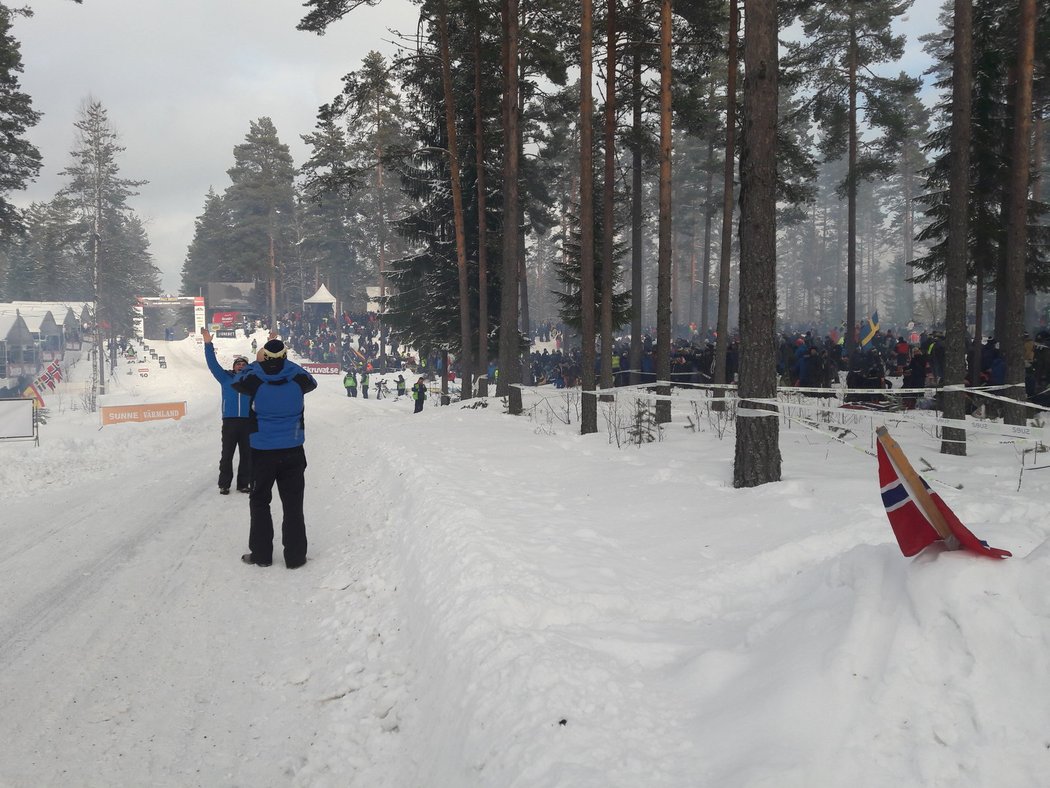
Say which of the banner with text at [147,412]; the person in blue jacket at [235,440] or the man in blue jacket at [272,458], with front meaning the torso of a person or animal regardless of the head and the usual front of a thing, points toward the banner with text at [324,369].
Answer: the man in blue jacket

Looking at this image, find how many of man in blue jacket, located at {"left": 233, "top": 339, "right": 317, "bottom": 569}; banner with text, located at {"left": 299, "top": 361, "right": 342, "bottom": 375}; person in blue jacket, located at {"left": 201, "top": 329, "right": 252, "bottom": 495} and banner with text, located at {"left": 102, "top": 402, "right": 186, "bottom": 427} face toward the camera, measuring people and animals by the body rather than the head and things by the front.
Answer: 3

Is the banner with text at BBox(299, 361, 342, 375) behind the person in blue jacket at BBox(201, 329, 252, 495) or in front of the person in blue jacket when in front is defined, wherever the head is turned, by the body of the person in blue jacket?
behind

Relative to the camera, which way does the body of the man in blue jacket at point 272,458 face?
away from the camera

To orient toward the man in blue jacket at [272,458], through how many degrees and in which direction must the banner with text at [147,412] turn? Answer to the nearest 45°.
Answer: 0° — it already faces them

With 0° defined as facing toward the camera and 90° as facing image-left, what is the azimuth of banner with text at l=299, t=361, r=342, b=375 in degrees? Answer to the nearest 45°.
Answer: approximately 0°

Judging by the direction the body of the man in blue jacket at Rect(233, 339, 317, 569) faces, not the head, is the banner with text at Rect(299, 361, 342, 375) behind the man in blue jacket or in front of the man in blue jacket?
in front

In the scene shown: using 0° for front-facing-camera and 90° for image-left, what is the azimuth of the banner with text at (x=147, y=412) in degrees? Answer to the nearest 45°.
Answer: approximately 0°

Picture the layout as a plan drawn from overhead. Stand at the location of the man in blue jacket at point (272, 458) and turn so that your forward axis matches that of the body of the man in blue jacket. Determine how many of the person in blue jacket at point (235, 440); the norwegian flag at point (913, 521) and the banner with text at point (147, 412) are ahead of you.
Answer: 2

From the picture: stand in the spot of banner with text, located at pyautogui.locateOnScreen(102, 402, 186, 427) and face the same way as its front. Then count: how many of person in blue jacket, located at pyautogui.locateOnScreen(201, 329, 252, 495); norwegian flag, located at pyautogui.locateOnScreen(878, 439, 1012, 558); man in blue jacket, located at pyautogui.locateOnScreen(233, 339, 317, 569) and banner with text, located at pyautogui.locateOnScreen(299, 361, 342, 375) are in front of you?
3
